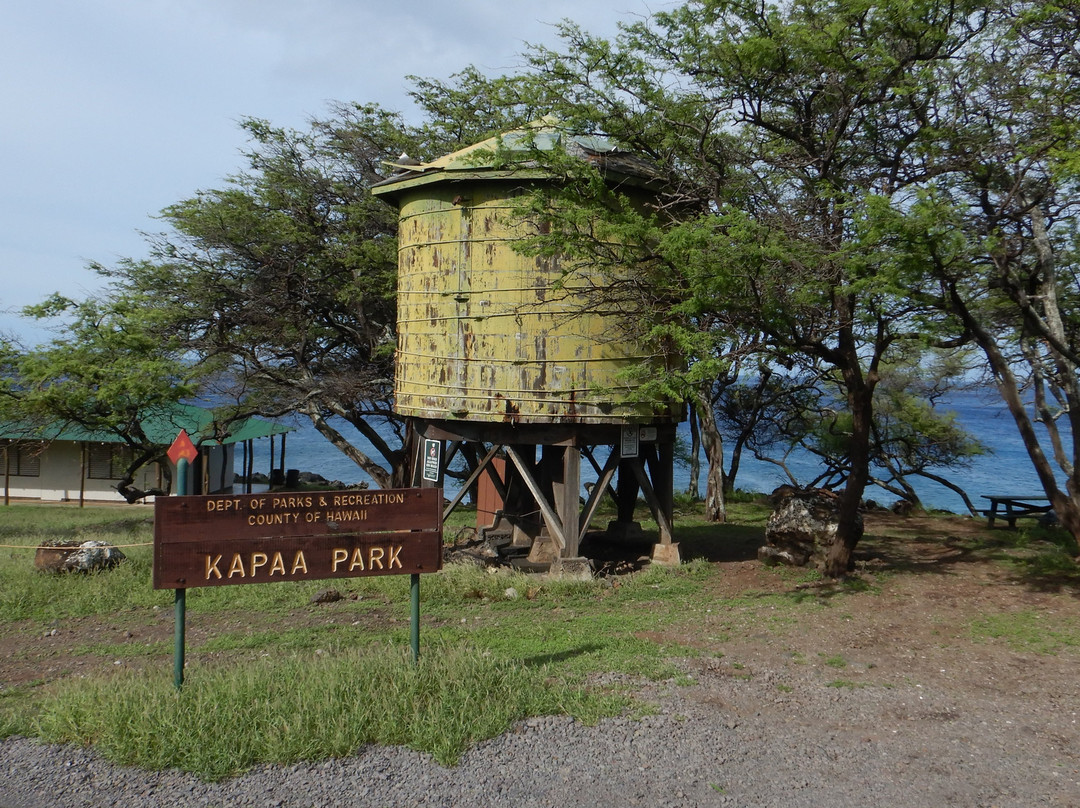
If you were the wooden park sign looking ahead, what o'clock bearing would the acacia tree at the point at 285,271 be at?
The acacia tree is roughly at 6 o'clock from the wooden park sign.

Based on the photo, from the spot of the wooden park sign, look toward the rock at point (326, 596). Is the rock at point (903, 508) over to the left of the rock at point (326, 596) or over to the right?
right

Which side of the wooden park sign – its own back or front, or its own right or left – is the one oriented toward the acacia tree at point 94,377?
back

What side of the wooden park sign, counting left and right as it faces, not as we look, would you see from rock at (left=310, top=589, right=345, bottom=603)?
back

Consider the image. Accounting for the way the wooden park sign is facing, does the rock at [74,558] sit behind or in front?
behind

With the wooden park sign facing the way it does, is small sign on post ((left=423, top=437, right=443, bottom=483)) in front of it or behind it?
behind

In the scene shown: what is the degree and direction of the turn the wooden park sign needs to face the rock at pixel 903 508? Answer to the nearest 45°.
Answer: approximately 135° to its left

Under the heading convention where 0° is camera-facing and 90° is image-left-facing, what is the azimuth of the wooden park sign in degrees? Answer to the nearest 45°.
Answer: approximately 0°

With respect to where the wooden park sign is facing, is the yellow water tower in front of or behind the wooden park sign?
behind

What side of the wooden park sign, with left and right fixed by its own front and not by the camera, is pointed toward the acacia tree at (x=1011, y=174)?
left
